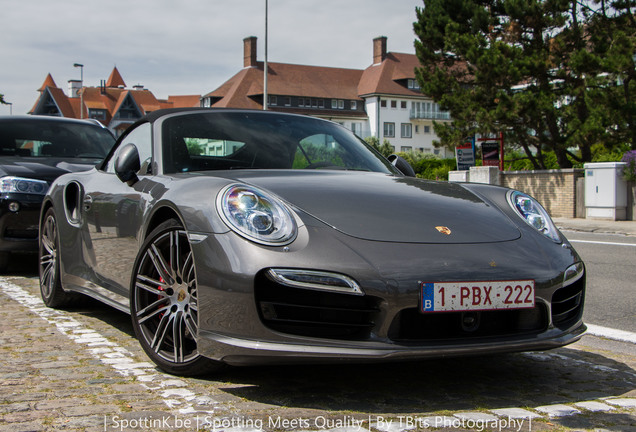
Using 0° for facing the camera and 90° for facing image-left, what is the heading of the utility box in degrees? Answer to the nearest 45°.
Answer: approximately 45°

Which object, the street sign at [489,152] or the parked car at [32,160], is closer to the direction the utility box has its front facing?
the parked car

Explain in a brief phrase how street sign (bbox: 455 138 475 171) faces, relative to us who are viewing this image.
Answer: facing the viewer and to the left of the viewer

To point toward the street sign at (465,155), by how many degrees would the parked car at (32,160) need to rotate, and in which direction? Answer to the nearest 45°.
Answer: approximately 90° to its left

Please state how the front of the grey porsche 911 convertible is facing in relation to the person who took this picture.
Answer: facing the viewer and to the right of the viewer

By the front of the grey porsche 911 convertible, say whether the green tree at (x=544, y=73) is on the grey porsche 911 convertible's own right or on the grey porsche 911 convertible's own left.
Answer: on the grey porsche 911 convertible's own left

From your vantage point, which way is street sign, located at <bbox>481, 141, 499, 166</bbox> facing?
toward the camera

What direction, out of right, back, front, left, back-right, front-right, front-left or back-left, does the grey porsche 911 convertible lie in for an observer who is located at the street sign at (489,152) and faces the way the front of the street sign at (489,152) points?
front

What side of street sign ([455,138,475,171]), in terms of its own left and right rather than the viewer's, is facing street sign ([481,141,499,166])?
left

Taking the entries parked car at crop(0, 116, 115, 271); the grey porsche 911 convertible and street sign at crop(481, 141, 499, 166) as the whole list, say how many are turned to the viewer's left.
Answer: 0

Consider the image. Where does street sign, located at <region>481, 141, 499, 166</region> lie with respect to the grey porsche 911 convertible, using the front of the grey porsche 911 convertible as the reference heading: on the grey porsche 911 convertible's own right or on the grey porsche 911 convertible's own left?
on the grey porsche 911 convertible's own left

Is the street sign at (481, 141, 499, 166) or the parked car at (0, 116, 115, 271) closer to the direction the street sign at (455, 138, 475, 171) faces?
the parked car

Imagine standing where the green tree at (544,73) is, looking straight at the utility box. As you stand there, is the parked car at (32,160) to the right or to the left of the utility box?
right

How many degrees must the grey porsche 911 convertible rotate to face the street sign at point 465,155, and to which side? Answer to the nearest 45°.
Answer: approximately 135° to its left

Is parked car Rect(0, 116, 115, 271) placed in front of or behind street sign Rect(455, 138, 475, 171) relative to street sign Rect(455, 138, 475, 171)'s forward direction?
in front
